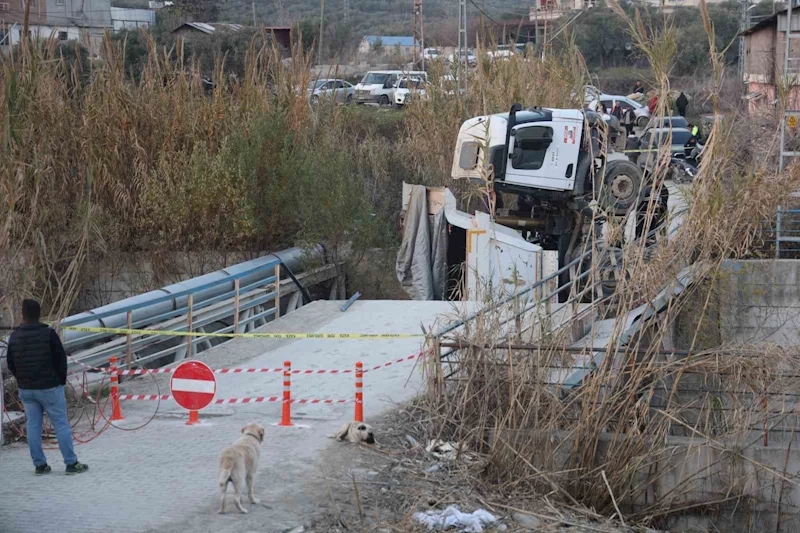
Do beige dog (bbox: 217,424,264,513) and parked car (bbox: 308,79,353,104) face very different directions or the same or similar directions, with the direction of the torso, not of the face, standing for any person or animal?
very different directions

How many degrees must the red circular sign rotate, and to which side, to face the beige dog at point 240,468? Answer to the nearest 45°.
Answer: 0° — it already faces it

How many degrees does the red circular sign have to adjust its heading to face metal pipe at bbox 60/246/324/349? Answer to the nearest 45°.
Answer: approximately 180°

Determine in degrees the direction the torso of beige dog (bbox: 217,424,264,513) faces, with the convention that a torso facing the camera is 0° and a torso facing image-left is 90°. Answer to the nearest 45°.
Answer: approximately 225°

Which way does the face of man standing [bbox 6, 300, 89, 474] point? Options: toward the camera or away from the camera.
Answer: away from the camera

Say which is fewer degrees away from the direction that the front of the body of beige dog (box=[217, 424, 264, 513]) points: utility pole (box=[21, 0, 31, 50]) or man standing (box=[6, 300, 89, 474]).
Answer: the utility pole

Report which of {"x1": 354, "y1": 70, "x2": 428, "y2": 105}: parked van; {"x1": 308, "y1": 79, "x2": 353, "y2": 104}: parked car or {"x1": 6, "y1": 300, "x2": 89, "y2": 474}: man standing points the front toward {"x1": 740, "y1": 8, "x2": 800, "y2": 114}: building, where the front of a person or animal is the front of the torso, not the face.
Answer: the man standing

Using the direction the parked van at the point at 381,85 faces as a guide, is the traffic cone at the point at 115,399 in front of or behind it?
in front

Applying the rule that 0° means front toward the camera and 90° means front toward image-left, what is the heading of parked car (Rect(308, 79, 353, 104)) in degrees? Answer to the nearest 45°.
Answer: approximately 45°

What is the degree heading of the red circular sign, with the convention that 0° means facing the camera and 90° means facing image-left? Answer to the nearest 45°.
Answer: approximately 0°

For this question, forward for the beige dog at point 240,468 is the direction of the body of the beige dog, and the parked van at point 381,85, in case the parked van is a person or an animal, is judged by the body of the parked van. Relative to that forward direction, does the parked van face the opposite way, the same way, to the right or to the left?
the opposite way

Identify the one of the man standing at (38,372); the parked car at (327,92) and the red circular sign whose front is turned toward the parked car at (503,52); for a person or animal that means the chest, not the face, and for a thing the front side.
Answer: the man standing
